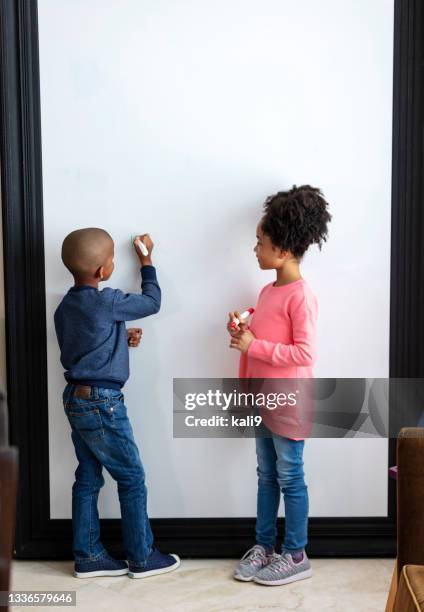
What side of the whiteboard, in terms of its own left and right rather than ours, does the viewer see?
front

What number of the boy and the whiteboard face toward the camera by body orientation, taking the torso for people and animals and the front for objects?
1

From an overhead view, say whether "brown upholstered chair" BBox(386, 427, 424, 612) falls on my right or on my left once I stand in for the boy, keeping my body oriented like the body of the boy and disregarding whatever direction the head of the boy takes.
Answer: on my right

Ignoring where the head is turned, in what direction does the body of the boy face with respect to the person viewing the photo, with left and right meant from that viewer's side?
facing away from the viewer and to the right of the viewer

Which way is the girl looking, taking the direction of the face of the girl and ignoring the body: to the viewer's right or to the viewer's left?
to the viewer's left
